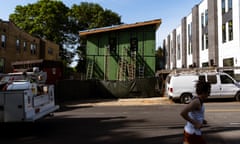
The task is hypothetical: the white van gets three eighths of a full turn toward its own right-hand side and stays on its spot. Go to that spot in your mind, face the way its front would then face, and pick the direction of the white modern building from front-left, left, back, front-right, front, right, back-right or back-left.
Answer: back-right

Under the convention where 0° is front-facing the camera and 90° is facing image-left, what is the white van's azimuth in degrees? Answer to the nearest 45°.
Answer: approximately 270°

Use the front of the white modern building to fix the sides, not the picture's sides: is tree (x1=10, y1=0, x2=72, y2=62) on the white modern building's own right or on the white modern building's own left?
on the white modern building's own right

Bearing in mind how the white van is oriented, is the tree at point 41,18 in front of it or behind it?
behind

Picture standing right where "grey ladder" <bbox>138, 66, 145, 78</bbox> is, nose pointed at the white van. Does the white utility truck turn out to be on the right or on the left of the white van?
right

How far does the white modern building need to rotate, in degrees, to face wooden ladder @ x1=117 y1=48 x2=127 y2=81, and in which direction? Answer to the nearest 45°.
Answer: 0° — it already faces it

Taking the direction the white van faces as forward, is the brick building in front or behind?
behind

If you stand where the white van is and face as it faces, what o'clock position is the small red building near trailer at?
The small red building near trailer is roughly at 6 o'clock from the white van.

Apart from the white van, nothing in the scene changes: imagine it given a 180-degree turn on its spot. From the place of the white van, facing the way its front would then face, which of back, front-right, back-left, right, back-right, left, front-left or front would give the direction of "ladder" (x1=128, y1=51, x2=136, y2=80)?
front-right

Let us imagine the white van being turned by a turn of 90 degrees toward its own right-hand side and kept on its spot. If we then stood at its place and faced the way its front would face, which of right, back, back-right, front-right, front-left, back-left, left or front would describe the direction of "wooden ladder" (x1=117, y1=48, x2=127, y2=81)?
back-right

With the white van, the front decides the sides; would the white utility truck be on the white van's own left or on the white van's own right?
on the white van's own right

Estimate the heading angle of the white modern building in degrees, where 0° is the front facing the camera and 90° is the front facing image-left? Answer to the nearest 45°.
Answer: approximately 45°

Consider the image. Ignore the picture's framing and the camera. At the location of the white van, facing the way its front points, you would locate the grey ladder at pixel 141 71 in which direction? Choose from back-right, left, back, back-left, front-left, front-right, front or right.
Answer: back-left
